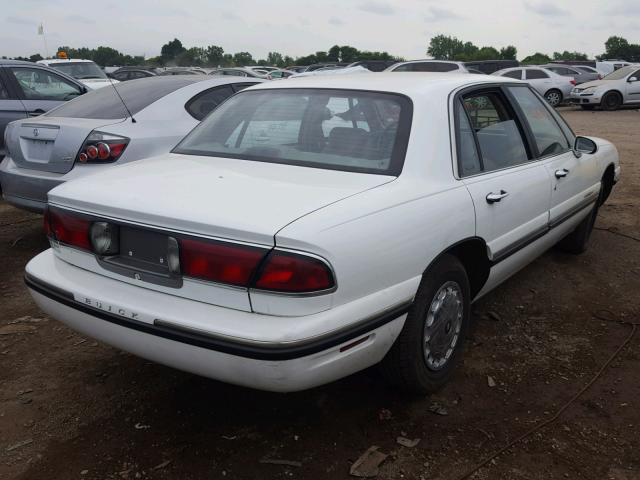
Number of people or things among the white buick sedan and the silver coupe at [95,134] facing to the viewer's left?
0

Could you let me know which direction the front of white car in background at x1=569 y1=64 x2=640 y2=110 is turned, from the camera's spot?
facing the viewer and to the left of the viewer

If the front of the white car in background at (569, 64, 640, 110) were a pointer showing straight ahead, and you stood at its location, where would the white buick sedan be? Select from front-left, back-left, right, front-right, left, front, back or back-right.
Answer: front-left

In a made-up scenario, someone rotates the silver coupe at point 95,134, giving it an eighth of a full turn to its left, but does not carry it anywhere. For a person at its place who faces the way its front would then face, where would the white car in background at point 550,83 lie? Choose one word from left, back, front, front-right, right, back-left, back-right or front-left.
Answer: front-right

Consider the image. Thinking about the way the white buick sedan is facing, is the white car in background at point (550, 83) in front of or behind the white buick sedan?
in front

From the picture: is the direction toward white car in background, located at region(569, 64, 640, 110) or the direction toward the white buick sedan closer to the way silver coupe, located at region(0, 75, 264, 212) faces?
the white car in background

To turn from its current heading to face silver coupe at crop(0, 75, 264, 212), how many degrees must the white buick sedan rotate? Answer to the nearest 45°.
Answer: approximately 90° to its left

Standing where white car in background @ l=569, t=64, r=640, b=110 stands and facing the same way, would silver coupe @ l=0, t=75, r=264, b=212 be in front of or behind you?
in front

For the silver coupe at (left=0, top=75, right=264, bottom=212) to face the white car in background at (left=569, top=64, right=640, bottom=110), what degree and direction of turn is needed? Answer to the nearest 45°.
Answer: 0° — it already faces it
